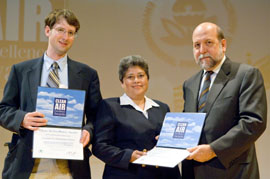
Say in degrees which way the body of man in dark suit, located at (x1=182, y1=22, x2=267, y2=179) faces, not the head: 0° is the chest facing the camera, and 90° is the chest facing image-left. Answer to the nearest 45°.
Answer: approximately 45°

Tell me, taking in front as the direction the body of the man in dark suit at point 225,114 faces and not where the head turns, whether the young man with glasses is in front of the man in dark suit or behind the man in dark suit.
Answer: in front
